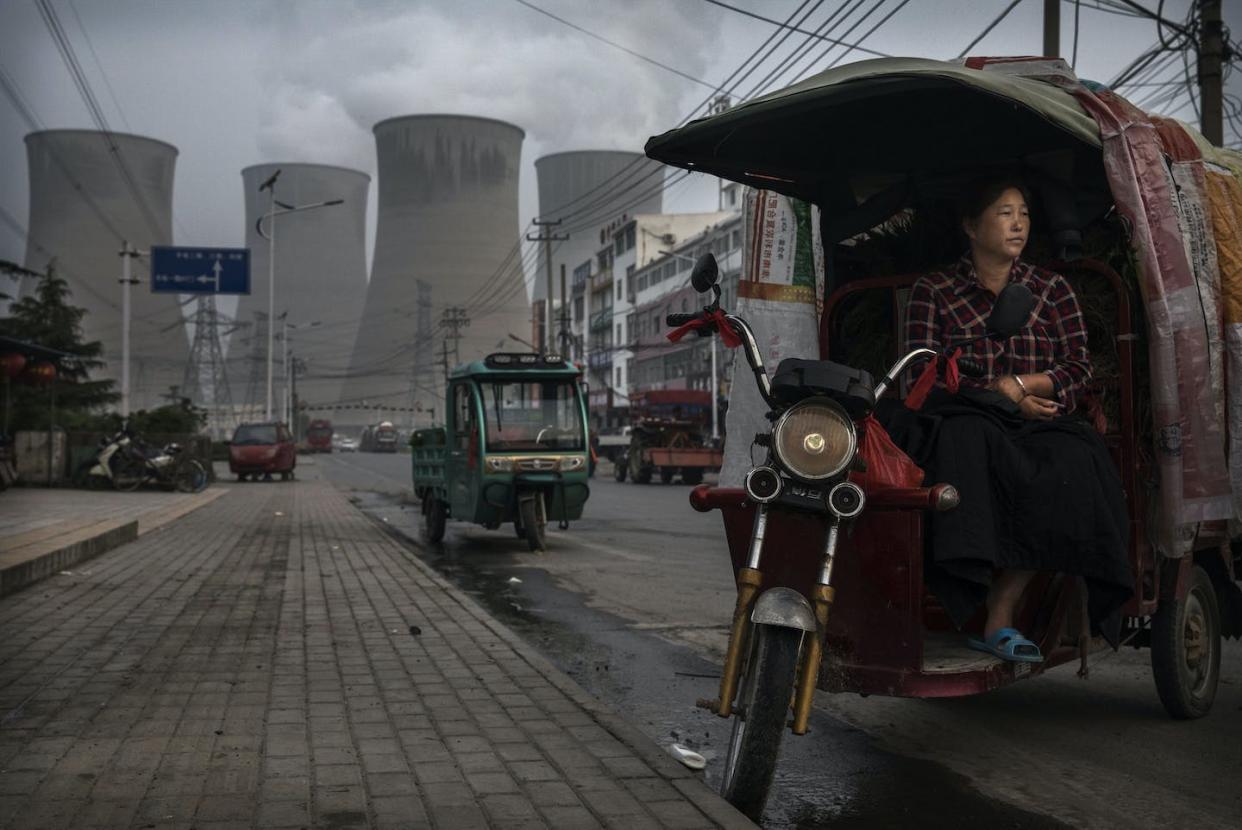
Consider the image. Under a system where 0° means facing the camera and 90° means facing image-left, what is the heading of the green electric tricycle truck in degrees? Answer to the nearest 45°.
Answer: approximately 315°

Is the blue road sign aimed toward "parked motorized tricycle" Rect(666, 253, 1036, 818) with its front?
yes

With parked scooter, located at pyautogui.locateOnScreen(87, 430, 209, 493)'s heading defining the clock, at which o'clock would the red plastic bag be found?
The red plastic bag is roughly at 9 o'clock from the parked scooter.

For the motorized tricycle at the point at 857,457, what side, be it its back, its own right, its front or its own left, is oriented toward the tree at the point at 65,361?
right

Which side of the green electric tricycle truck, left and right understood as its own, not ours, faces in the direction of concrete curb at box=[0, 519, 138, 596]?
right

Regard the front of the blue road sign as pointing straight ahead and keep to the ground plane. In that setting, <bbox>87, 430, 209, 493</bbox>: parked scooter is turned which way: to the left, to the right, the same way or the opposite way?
to the right

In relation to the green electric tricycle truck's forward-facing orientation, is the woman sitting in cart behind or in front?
in front

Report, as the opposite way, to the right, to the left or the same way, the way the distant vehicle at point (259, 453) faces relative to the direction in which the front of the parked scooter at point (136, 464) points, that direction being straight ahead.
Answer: to the left

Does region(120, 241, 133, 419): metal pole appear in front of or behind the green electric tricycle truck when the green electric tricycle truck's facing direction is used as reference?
behind

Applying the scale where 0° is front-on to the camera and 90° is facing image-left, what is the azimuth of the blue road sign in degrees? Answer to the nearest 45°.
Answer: approximately 0°

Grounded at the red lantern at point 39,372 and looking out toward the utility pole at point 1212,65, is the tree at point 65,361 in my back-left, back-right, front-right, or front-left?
back-left

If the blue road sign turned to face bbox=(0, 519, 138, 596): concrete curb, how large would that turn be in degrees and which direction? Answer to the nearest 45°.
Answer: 0° — it already faces it
